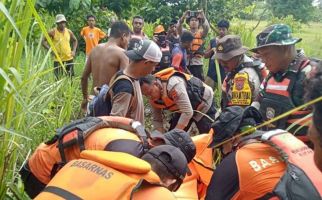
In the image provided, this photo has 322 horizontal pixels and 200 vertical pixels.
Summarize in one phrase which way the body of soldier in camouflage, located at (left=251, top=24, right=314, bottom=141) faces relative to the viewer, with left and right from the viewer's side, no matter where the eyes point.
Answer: facing the viewer and to the left of the viewer

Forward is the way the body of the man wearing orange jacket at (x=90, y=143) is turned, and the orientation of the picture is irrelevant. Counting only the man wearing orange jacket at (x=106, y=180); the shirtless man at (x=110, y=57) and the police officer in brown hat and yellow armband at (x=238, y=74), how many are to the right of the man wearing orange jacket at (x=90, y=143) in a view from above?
1

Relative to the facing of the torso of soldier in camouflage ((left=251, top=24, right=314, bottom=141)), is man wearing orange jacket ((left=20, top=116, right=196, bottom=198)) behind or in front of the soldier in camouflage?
in front

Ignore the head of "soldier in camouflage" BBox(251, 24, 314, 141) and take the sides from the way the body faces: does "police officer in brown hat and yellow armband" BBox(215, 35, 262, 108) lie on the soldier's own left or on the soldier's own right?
on the soldier's own right

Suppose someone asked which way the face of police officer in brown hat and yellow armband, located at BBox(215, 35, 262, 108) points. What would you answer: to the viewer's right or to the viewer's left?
to the viewer's left

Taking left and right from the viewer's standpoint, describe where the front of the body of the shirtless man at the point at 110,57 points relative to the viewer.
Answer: facing away from the viewer and to the right of the viewer

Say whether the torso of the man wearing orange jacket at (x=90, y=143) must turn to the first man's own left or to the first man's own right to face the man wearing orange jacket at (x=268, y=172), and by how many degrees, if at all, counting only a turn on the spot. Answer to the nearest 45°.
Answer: approximately 45° to the first man's own right

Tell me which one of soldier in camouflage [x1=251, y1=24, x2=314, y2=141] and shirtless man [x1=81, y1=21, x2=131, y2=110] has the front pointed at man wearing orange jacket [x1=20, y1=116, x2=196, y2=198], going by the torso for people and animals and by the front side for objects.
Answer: the soldier in camouflage

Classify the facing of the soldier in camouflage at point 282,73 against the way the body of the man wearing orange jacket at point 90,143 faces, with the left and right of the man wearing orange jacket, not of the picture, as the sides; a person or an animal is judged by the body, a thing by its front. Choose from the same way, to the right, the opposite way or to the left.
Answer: the opposite way
